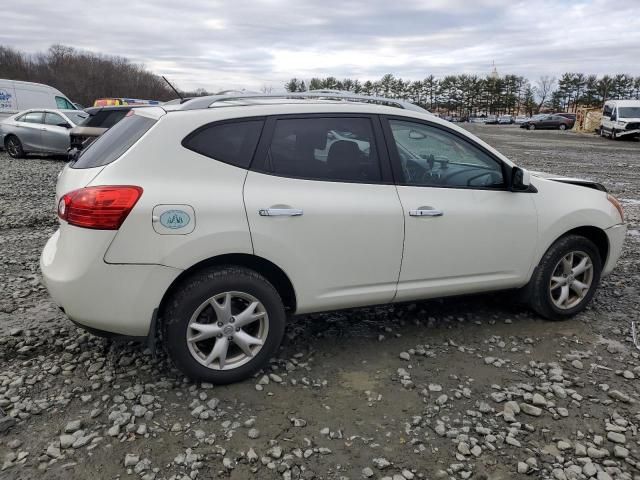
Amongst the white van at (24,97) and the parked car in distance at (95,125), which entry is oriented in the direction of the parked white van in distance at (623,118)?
the white van

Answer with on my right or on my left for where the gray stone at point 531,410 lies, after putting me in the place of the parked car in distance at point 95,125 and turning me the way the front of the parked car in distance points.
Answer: on my left

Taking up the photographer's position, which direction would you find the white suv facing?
facing away from the viewer and to the right of the viewer

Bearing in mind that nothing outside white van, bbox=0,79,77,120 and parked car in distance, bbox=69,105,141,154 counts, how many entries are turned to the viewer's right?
1

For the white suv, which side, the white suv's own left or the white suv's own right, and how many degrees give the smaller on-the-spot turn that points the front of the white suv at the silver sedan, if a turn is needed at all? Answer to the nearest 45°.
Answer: approximately 90° to the white suv's own left

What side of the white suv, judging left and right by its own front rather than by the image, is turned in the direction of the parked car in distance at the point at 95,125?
left

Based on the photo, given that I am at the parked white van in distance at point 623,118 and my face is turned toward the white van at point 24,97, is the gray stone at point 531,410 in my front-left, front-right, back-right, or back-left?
front-left

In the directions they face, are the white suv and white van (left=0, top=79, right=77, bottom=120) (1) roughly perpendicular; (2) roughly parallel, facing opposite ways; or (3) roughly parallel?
roughly parallel

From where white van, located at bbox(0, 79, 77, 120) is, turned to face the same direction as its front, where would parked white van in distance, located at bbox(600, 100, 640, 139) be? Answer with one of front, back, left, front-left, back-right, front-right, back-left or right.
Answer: front

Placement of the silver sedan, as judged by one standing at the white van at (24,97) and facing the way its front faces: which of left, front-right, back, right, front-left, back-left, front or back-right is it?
right

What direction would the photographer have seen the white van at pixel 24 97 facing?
facing to the right of the viewer

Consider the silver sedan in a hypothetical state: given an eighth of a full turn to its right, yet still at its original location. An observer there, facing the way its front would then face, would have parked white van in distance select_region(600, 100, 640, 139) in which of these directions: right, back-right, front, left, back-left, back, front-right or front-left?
left
